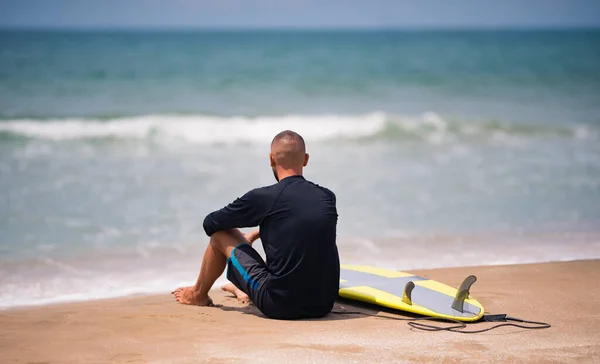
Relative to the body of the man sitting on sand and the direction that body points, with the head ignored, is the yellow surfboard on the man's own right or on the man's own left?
on the man's own right

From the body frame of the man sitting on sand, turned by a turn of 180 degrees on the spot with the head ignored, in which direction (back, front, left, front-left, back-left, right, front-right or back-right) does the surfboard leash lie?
front-left

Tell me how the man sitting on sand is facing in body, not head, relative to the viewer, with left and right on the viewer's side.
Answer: facing away from the viewer and to the left of the viewer
